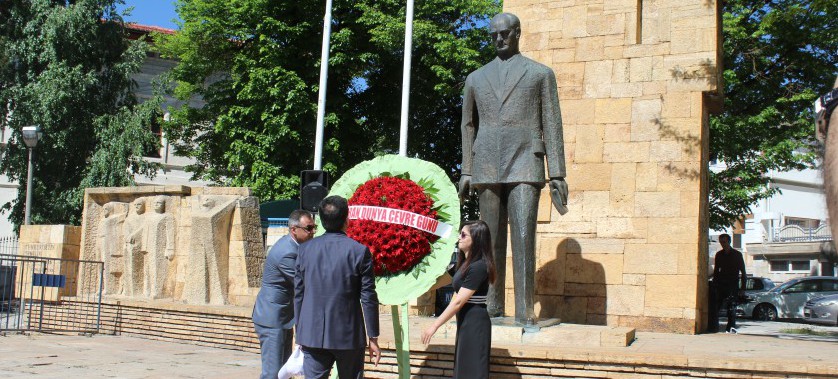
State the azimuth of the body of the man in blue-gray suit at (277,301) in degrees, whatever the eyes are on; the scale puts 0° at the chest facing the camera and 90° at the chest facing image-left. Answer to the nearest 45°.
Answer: approximately 270°

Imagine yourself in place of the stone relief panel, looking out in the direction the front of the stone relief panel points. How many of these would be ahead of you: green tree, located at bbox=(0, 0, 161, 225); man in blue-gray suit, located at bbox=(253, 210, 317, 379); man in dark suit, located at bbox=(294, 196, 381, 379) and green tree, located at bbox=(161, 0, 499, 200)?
2

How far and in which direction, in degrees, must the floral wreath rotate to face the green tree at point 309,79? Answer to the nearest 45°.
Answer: approximately 180°

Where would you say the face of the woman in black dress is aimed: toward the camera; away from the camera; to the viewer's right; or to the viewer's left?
to the viewer's left

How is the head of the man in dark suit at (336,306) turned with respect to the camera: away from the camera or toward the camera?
away from the camera

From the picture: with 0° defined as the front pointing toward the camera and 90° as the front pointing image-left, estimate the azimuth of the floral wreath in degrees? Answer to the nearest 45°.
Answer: approximately 0°

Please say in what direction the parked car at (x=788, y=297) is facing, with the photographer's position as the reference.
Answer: facing to the left of the viewer

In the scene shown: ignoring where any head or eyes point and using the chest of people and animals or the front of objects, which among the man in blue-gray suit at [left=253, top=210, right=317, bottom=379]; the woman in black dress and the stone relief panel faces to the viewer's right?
the man in blue-gray suit
